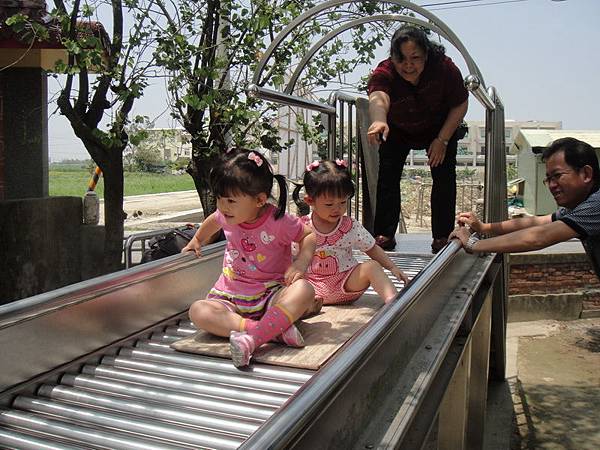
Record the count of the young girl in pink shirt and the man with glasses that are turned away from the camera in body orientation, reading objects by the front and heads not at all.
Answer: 0

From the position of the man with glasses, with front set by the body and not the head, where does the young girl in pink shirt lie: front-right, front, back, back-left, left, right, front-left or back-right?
front-left

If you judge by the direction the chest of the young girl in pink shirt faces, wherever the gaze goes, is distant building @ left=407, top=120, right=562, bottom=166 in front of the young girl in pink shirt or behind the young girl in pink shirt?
behind

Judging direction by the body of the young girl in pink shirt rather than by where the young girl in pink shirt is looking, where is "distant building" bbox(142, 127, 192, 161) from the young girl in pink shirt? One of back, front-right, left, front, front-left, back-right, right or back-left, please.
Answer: back-right

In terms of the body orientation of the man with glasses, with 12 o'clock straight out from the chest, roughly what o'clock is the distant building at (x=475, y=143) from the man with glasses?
The distant building is roughly at 3 o'clock from the man with glasses.

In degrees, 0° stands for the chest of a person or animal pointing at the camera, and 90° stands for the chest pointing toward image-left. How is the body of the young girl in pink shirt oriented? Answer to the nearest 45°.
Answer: approximately 45°

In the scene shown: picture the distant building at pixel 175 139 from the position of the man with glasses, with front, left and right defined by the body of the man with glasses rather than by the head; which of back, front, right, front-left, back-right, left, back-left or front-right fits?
front-right

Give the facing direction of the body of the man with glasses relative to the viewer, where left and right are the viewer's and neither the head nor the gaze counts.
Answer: facing to the left of the viewer

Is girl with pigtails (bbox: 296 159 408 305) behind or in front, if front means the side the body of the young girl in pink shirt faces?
behind

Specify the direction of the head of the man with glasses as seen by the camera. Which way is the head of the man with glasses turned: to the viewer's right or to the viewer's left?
to the viewer's left
